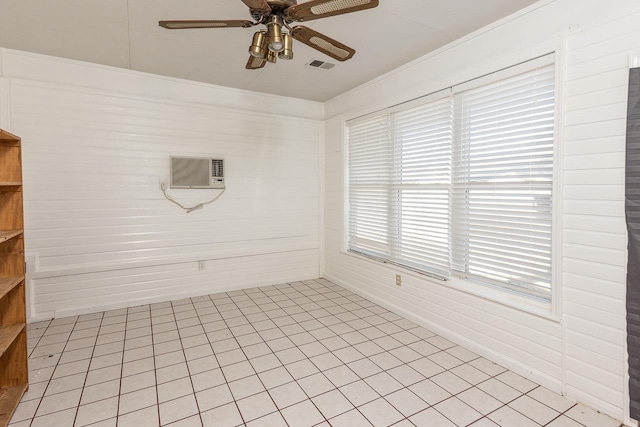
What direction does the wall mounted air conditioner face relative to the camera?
toward the camera

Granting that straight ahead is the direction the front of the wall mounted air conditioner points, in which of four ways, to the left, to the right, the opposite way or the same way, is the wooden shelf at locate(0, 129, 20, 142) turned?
to the left

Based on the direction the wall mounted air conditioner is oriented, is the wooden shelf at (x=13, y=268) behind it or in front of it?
in front

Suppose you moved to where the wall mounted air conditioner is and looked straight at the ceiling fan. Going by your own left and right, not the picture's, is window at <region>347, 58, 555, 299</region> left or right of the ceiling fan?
left

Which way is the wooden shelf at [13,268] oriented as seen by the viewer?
to the viewer's right

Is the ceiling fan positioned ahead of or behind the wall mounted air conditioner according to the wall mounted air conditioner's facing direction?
ahead

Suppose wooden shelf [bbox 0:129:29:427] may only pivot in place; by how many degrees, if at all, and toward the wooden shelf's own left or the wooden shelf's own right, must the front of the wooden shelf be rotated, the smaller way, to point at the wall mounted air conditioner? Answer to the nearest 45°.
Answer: approximately 45° to the wooden shelf's own left

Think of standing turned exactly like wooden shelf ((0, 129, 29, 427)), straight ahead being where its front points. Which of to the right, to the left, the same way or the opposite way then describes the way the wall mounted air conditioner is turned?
to the right

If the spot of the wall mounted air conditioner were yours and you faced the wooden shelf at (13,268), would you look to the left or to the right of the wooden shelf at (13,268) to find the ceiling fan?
left
